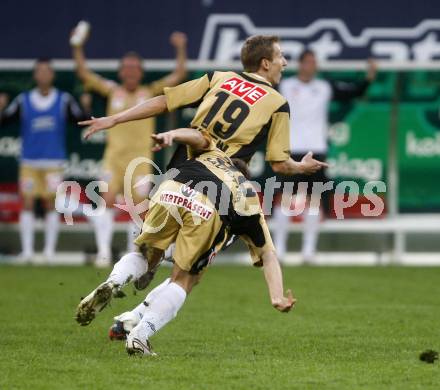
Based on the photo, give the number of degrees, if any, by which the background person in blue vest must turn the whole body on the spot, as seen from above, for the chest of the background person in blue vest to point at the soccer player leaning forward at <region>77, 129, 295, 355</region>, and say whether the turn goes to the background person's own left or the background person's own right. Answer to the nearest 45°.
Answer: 0° — they already face them

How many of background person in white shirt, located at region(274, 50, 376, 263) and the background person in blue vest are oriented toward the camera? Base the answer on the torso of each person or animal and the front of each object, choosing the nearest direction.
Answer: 2

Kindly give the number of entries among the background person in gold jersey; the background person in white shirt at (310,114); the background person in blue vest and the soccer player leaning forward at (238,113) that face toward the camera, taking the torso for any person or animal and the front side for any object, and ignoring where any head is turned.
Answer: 3

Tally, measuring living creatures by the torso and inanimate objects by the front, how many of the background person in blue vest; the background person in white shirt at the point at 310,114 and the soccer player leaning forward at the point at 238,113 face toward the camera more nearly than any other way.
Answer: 2

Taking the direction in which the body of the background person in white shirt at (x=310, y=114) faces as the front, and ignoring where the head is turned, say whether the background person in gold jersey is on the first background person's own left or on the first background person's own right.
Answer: on the first background person's own right

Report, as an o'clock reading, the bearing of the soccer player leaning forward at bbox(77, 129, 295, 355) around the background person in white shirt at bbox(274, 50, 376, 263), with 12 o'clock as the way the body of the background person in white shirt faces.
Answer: The soccer player leaning forward is roughly at 12 o'clock from the background person in white shirt.
